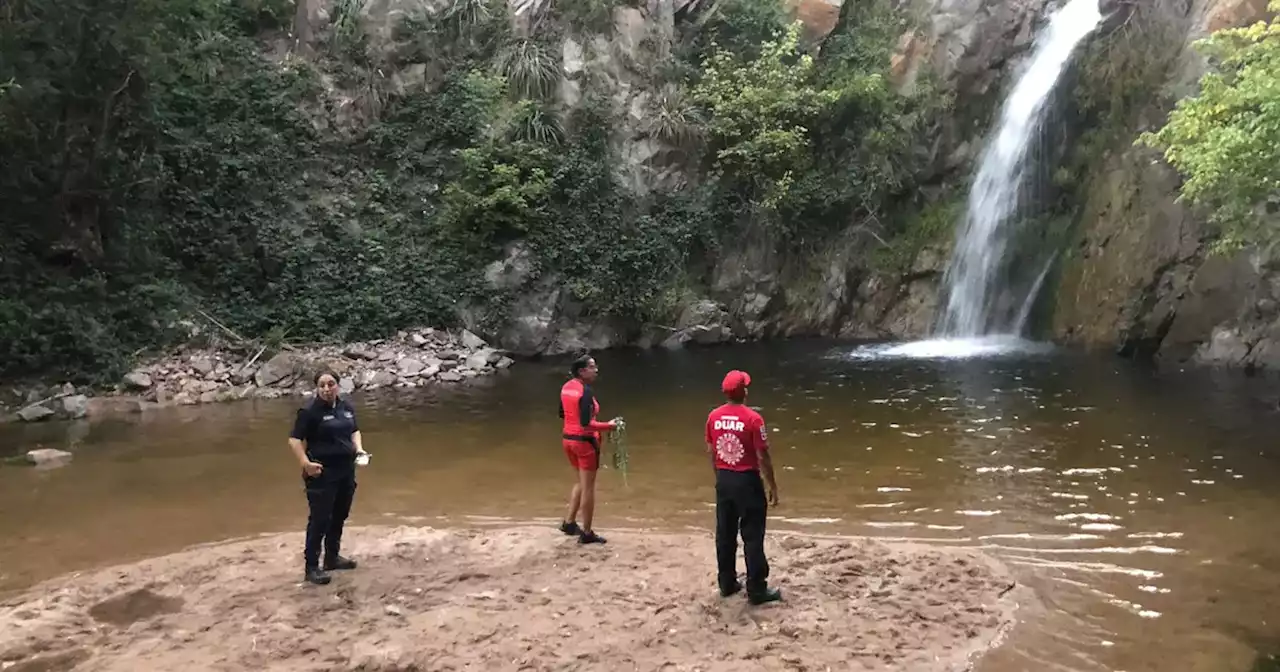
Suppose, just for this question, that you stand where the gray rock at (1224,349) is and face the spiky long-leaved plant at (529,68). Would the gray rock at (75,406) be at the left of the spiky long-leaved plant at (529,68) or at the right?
left

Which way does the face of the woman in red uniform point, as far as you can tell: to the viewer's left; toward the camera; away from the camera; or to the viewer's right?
to the viewer's right

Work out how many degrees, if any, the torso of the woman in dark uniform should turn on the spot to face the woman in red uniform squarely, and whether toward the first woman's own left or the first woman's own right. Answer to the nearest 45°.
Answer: approximately 45° to the first woman's own left

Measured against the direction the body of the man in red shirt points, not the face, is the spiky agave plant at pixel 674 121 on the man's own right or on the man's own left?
on the man's own left

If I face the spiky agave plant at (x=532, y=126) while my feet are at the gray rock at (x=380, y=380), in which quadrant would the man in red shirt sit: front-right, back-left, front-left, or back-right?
back-right

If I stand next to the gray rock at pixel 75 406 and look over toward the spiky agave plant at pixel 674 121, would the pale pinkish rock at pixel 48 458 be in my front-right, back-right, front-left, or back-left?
back-right

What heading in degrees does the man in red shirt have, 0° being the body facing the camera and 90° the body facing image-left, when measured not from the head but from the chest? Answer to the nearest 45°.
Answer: approximately 225°

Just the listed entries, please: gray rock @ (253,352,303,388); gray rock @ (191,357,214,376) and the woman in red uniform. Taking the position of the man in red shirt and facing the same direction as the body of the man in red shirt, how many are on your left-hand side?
3

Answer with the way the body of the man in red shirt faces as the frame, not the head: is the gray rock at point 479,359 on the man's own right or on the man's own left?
on the man's own left

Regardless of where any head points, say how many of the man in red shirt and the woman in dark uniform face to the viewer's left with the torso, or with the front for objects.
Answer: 0

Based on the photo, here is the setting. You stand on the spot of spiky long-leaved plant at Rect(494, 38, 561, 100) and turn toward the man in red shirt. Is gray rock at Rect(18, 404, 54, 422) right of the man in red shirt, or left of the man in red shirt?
right
